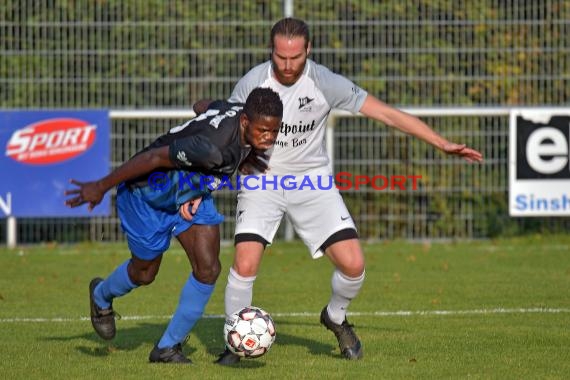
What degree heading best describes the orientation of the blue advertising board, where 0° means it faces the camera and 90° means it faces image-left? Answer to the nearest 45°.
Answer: approximately 0°

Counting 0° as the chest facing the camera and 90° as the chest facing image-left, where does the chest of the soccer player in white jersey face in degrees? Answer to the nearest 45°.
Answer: approximately 0°

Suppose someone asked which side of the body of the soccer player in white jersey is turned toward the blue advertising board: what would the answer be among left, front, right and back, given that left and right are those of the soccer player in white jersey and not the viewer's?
back

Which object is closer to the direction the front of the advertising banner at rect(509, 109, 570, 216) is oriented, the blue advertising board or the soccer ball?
the soccer ball

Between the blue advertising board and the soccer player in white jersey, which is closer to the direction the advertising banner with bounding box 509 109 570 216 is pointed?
the soccer player in white jersey

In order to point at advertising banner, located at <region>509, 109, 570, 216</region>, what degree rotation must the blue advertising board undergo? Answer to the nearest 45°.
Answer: approximately 90° to its left

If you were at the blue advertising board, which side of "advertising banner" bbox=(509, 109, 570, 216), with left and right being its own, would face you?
right
